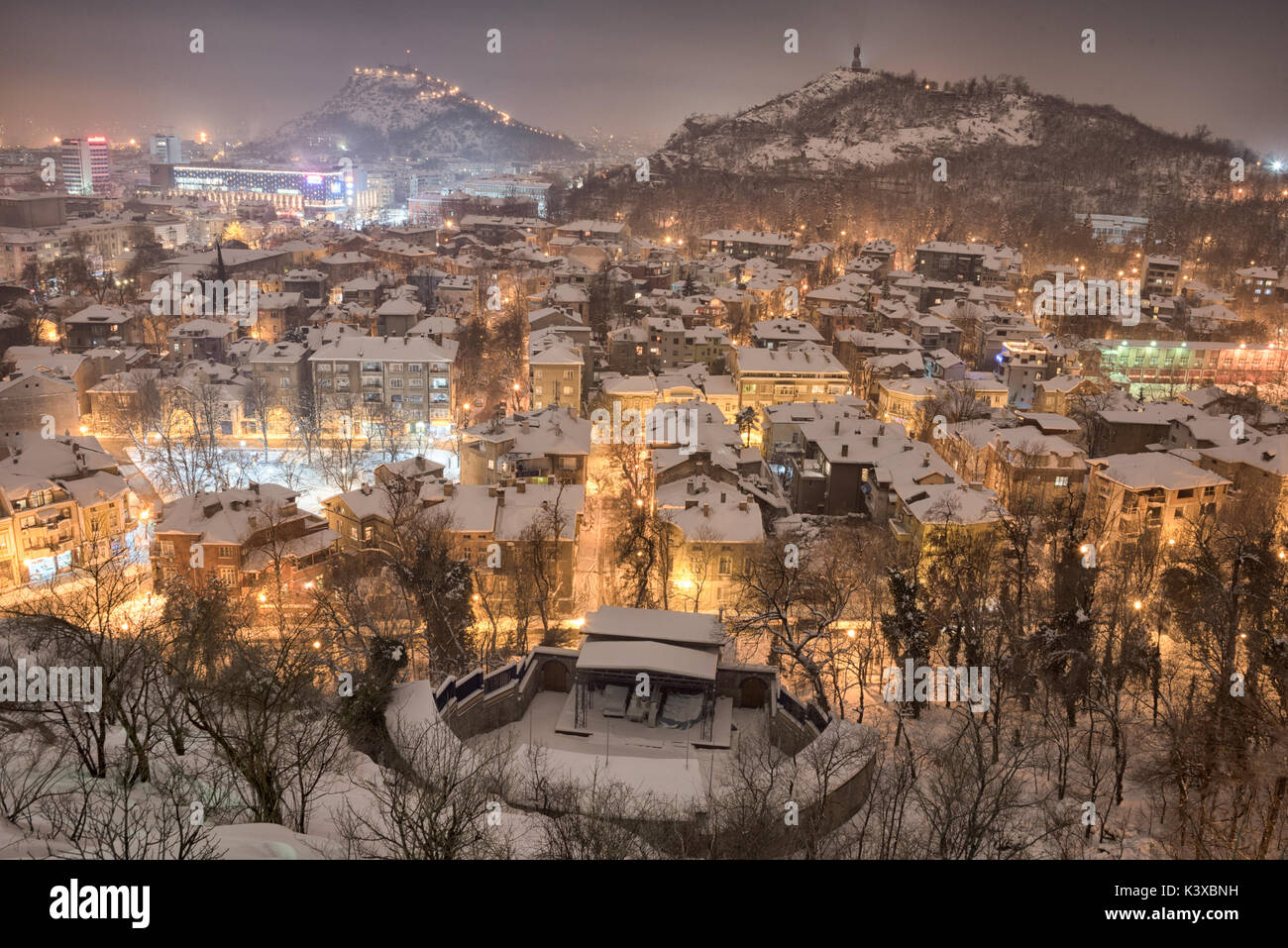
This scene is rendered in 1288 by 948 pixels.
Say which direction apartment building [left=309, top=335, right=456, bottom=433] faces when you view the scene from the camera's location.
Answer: facing the viewer

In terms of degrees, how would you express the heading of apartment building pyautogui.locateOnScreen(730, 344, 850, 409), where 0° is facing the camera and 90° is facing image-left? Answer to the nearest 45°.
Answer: approximately 0°

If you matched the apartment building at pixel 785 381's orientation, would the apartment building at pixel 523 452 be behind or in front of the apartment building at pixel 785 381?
in front

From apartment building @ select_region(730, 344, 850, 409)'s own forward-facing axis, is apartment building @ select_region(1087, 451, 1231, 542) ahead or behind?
ahead

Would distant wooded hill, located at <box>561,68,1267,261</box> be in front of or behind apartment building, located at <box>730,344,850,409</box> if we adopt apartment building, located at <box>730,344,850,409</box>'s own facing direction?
behind

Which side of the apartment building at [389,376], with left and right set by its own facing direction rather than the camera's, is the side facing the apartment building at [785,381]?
left

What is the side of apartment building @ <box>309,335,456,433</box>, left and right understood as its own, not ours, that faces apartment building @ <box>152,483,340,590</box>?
front

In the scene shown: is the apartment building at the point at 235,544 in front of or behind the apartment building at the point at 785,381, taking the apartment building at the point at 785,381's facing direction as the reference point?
in front

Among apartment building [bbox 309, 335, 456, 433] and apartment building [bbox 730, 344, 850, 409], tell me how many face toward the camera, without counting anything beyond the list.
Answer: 2

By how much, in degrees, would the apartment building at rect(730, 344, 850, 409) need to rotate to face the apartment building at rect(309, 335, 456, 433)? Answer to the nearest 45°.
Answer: approximately 90° to its right

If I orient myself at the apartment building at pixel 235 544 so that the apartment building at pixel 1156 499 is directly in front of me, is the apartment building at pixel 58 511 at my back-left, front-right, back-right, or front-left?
back-left
